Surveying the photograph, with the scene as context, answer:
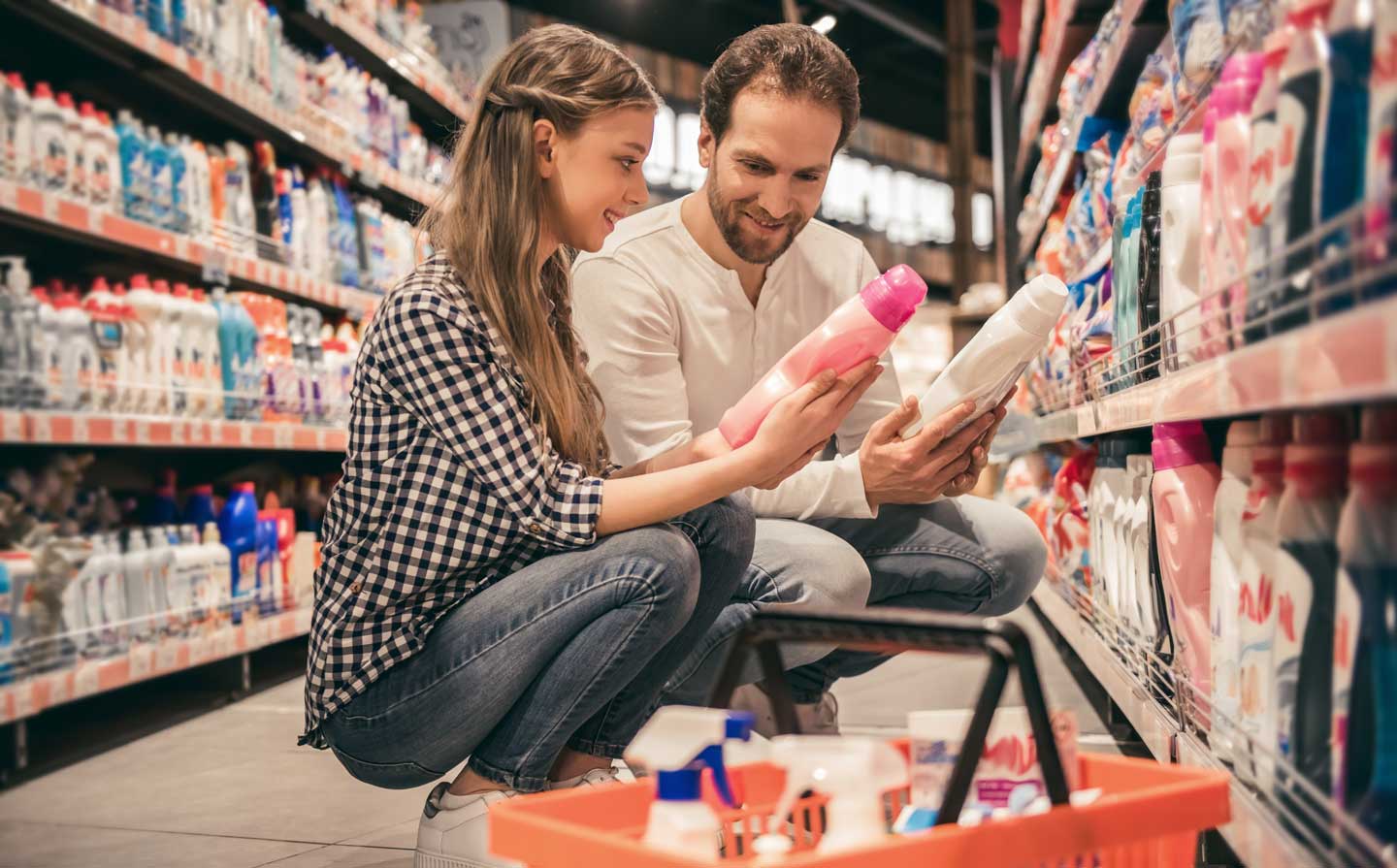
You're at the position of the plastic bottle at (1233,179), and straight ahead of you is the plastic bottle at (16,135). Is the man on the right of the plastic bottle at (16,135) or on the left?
right

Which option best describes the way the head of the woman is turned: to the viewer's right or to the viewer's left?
to the viewer's right

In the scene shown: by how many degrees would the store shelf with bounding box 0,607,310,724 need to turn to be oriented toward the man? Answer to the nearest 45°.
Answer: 0° — it already faces them

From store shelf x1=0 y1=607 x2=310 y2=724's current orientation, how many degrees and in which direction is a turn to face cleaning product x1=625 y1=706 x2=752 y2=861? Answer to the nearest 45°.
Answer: approximately 45° to its right

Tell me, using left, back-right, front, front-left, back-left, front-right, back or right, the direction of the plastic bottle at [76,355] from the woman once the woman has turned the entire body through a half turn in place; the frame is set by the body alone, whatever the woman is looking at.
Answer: front-right

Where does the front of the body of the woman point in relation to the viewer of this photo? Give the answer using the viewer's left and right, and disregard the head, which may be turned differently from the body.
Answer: facing to the right of the viewer

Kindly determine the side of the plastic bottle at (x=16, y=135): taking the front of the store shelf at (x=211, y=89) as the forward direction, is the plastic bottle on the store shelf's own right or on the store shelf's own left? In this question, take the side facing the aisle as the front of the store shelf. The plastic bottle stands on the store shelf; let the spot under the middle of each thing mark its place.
on the store shelf's own right
